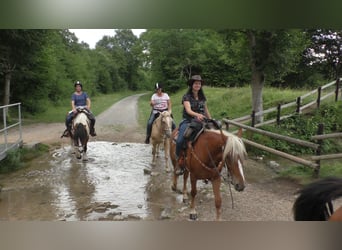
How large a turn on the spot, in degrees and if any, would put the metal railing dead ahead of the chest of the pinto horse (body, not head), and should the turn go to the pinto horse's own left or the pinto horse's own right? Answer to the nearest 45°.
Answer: approximately 90° to the pinto horse's own right

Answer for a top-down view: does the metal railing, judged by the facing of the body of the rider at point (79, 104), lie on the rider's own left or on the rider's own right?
on the rider's own right

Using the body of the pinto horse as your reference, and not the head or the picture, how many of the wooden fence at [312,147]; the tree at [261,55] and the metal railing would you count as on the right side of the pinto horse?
1

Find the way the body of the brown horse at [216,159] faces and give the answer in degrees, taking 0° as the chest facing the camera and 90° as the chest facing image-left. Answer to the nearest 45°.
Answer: approximately 315°

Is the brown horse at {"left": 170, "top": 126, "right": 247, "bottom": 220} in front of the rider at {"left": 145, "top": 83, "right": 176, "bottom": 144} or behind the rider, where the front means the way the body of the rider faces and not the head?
in front

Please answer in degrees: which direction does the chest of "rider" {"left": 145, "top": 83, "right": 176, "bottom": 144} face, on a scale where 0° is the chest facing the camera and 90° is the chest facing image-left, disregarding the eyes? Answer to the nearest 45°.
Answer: approximately 0°
